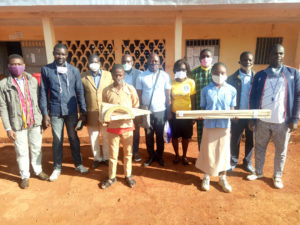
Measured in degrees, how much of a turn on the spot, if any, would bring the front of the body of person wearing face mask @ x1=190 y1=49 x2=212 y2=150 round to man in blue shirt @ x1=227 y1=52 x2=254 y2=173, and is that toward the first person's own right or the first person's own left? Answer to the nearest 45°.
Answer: approximately 90° to the first person's own left

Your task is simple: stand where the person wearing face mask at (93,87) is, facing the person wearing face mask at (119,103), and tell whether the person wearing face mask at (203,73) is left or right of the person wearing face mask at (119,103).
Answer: left

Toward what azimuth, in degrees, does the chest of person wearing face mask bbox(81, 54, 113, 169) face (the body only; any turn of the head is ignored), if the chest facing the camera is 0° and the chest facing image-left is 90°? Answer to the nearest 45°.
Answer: approximately 0°

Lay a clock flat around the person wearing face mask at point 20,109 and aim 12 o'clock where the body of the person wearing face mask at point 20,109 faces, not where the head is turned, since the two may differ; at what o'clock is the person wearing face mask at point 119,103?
the person wearing face mask at point 119,103 is roughly at 10 o'clock from the person wearing face mask at point 20,109.

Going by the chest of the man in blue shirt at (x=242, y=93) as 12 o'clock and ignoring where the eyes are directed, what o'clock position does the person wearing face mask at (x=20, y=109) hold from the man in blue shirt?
The person wearing face mask is roughly at 2 o'clock from the man in blue shirt.

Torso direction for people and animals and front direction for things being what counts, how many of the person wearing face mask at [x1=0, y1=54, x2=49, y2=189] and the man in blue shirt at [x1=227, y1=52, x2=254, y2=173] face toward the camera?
2

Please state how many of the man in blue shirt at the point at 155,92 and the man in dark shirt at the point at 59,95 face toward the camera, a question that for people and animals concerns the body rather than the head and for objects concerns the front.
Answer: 2
